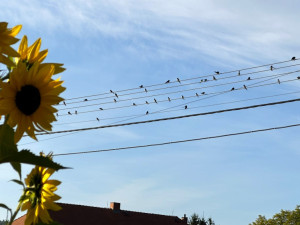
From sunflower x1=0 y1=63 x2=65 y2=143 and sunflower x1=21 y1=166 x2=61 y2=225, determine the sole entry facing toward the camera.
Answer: sunflower x1=0 y1=63 x2=65 y2=143

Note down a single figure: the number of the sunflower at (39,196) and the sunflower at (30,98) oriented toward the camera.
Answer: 1

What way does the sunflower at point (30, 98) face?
toward the camera
